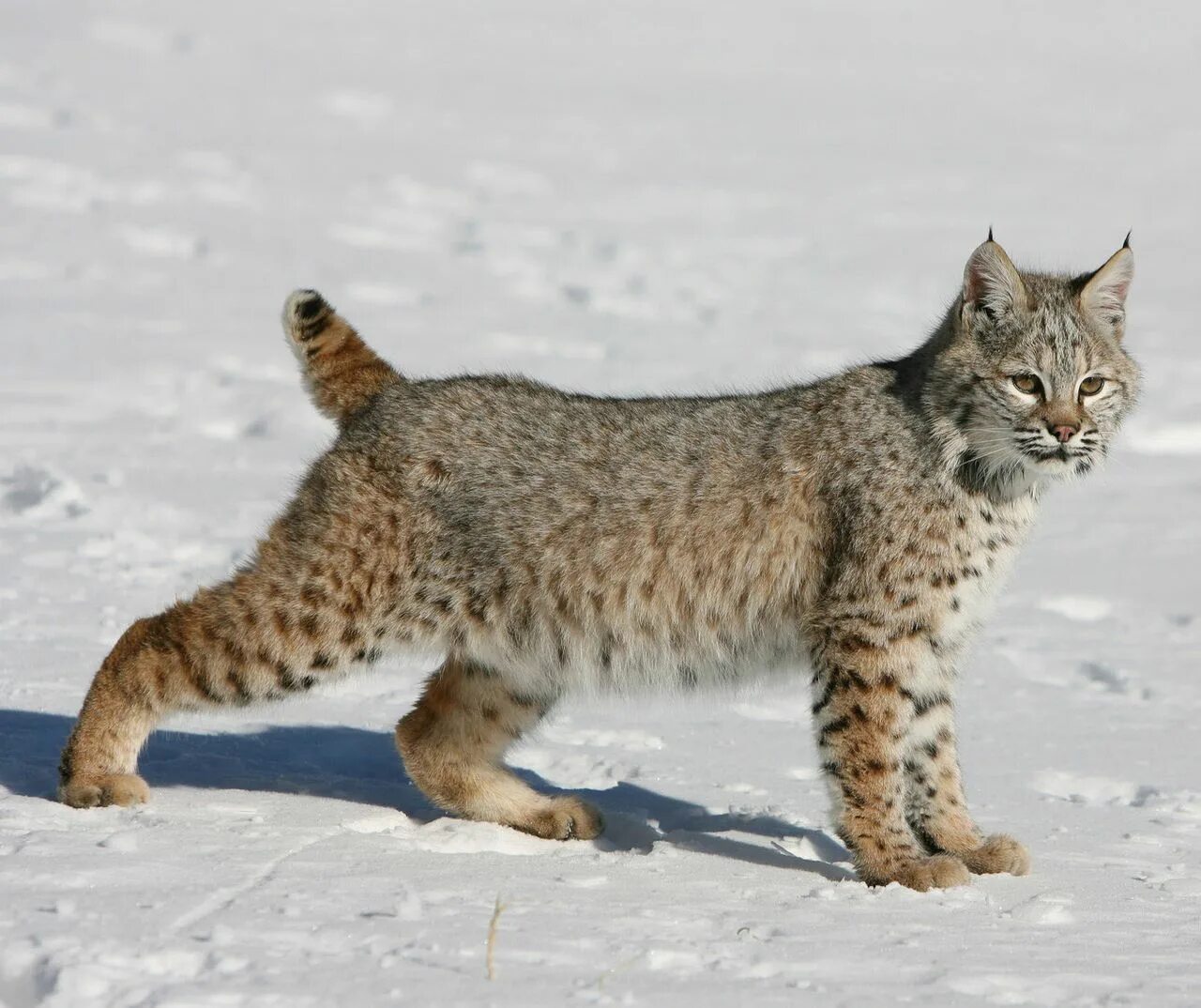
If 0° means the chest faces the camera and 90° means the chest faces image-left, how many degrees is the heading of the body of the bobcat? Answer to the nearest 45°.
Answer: approximately 270°
